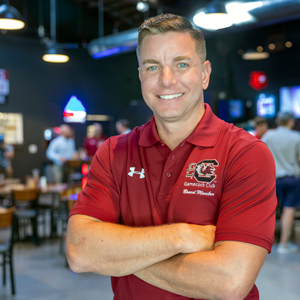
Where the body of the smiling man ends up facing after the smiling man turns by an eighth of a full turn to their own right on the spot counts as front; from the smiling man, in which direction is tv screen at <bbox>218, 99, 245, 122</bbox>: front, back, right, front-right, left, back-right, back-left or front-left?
back-right

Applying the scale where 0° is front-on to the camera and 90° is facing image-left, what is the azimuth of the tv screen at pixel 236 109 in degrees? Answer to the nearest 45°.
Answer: approximately 0°

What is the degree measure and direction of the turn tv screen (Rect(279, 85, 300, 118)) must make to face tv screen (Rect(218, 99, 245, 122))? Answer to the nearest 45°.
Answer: approximately 45° to its right

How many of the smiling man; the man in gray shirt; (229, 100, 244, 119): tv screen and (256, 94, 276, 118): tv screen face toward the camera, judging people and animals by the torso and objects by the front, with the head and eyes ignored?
3

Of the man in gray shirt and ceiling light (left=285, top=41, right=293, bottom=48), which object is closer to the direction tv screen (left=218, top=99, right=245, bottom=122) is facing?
the man in gray shirt

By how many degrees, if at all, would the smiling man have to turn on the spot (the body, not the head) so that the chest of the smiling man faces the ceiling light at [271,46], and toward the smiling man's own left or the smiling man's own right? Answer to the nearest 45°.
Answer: approximately 180°
